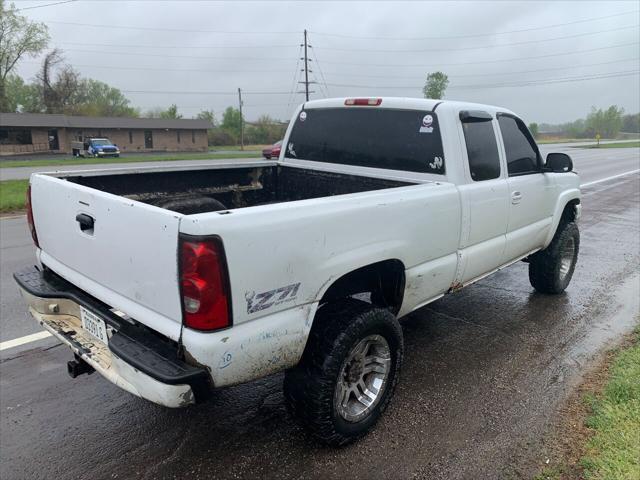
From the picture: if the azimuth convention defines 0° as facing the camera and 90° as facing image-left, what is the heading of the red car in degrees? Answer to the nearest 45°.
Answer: approximately 45°

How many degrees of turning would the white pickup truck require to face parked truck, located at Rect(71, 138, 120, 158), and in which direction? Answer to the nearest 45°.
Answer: approximately 45° to its left

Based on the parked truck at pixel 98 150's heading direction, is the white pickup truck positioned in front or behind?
in front

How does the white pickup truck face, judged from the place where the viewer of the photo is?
facing away from the viewer and to the right of the viewer

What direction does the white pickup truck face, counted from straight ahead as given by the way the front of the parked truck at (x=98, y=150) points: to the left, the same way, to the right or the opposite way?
to the left
